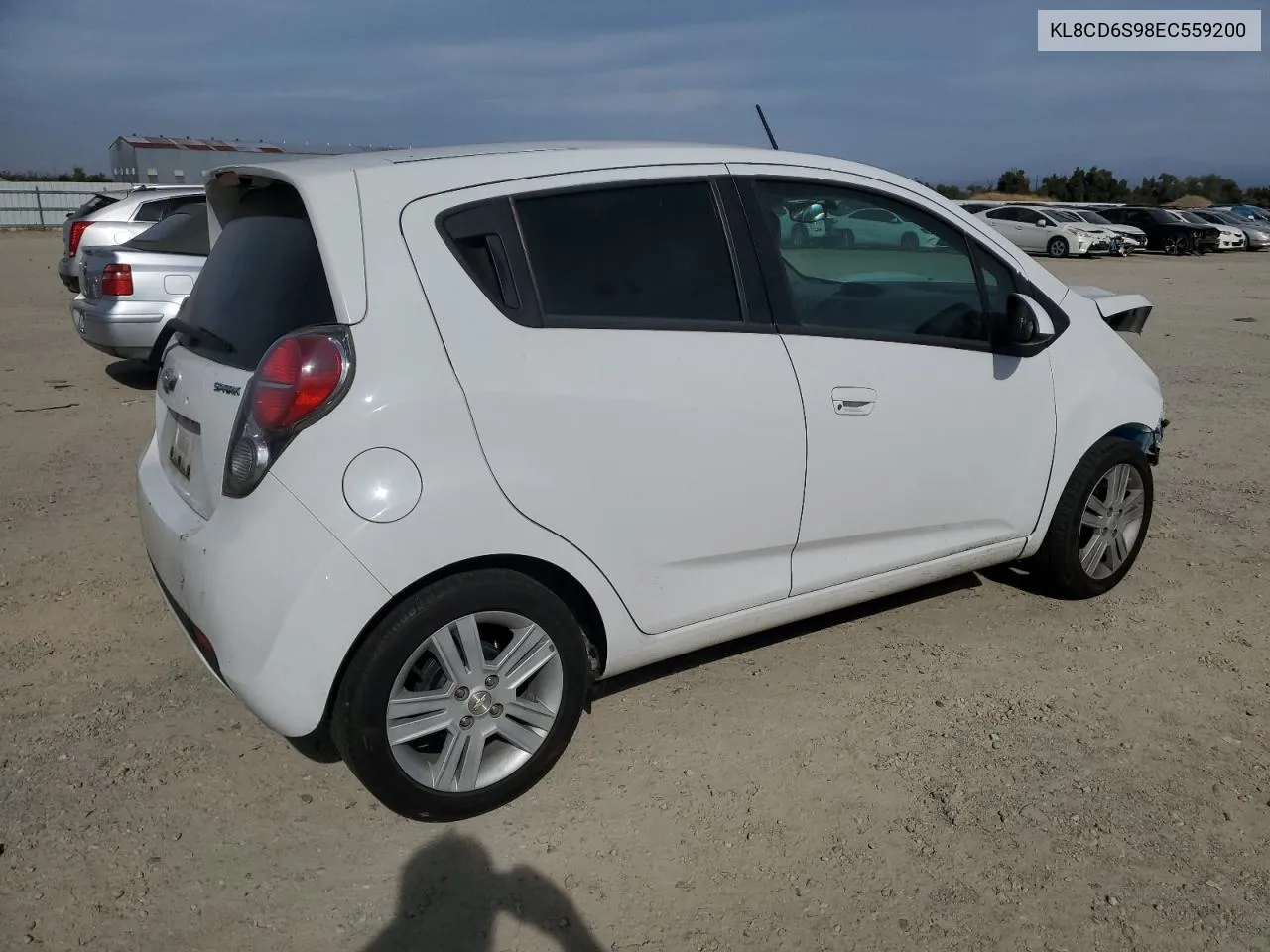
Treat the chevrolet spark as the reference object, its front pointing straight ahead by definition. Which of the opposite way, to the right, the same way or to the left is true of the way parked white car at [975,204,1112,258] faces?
to the right

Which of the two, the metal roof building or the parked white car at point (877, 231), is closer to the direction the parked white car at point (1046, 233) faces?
the parked white car

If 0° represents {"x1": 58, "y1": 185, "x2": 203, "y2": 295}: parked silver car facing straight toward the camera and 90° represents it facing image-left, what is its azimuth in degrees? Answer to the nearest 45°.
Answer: approximately 225°

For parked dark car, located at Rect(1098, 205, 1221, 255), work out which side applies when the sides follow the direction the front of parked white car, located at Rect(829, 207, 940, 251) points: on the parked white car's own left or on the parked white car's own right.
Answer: on the parked white car's own left

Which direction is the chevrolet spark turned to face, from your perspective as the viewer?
facing away from the viewer and to the right of the viewer

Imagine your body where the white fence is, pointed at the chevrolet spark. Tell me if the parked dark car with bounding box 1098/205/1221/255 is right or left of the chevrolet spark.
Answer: left

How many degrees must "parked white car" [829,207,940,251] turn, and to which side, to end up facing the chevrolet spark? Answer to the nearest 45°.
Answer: approximately 90° to its right

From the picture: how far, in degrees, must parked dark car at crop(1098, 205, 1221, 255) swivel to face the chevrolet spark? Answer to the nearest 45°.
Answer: approximately 45° to its right

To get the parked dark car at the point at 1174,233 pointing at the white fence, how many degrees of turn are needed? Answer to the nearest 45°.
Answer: approximately 135° to its right

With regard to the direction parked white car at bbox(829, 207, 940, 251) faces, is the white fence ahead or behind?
behind

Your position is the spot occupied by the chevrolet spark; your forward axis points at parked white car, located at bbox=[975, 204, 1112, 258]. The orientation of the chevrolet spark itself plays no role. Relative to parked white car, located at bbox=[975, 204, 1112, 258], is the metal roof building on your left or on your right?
left
